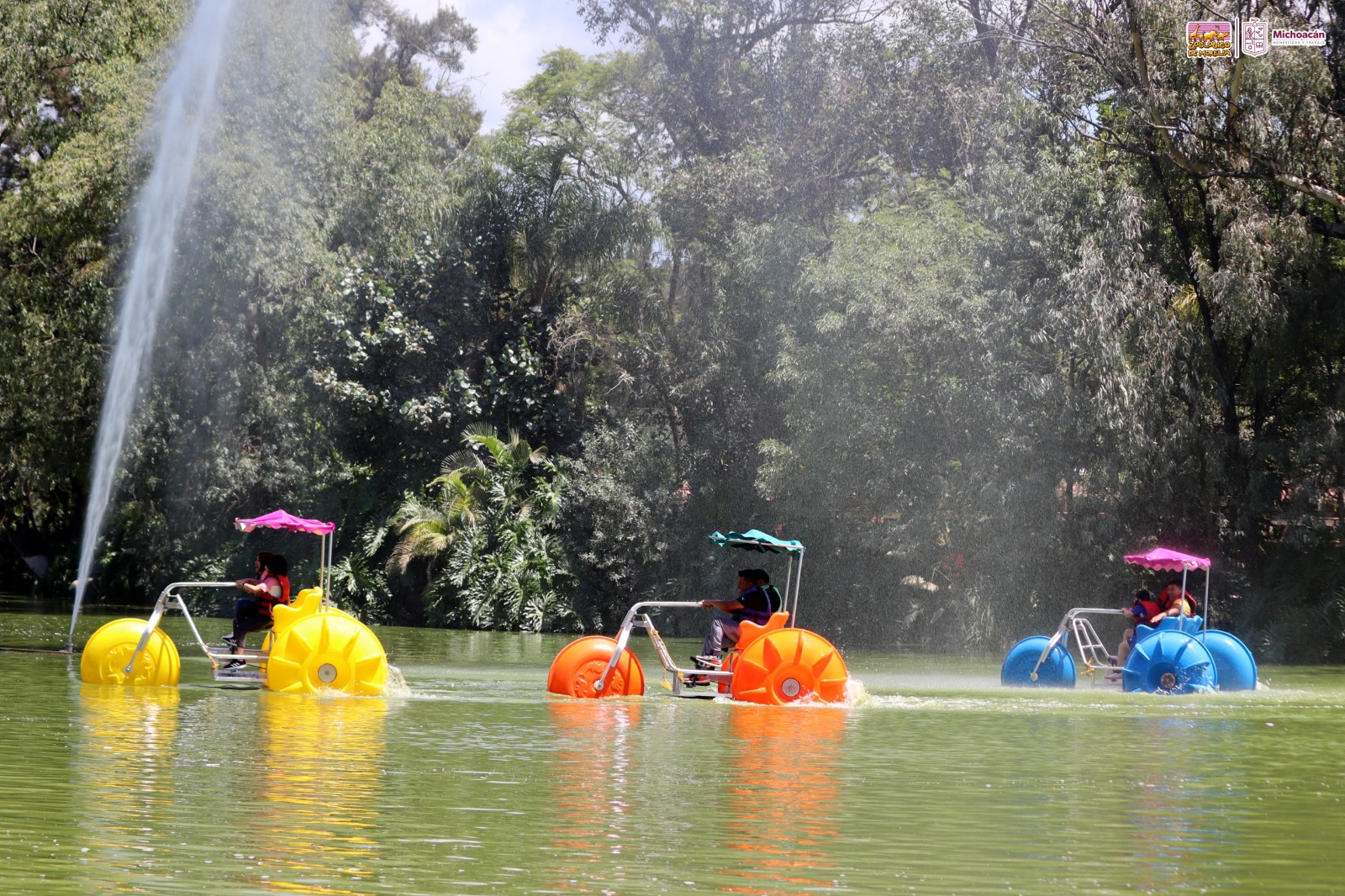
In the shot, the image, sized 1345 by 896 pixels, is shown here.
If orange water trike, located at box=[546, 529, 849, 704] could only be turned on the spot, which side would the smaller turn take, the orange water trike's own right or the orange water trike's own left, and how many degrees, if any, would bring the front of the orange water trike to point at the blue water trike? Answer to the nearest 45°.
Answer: approximately 135° to the orange water trike's own right

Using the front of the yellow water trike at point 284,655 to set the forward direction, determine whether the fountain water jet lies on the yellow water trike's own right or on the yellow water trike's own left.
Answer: on the yellow water trike's own right

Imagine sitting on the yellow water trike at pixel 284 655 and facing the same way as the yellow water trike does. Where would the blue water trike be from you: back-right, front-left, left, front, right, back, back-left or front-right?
back

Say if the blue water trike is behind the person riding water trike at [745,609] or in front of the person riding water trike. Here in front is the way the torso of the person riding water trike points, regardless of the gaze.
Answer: behind

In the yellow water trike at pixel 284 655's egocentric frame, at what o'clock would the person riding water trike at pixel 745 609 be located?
The person riding water trike is roughly at 6 o'clock from the yellow water trike.

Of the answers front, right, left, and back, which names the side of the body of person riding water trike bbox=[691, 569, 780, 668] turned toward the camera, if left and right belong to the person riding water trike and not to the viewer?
left

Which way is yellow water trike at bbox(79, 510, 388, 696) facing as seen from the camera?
to the viewer's left

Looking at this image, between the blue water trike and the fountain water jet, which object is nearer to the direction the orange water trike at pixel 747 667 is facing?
the fountain water jet

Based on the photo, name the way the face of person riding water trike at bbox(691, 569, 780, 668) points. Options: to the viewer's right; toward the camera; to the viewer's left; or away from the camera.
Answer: to the viewer's left

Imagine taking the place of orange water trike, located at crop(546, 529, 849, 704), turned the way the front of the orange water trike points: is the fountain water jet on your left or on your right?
on your right

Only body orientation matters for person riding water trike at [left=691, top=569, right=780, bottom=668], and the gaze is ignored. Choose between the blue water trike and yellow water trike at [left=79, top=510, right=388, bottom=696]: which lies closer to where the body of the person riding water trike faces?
the yellow water trike

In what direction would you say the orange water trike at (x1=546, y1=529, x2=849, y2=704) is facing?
to the viewer's left

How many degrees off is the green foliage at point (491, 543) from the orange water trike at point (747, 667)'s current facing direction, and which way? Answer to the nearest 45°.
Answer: approximately 90° to its right

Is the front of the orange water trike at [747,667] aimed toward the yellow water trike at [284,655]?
yes
